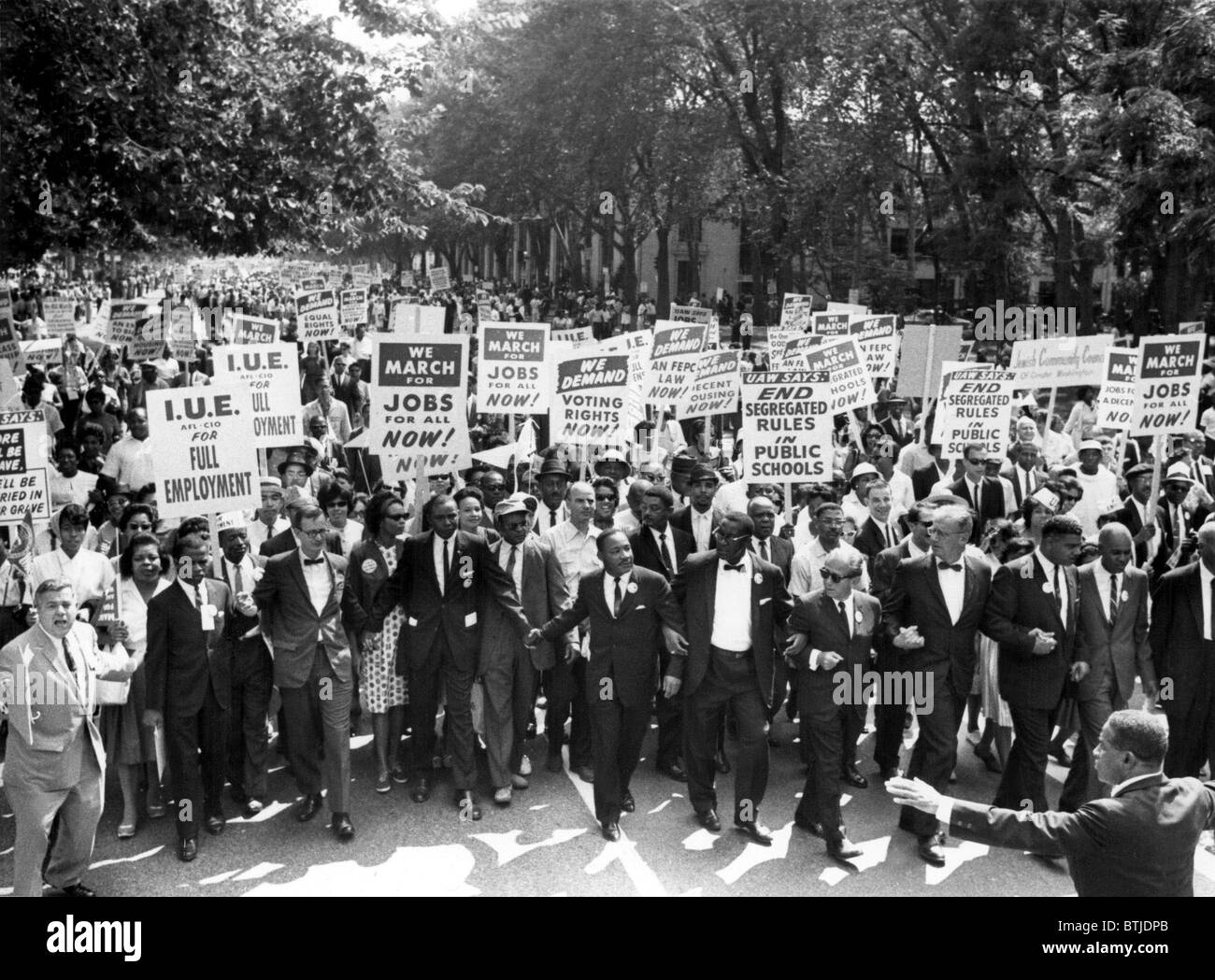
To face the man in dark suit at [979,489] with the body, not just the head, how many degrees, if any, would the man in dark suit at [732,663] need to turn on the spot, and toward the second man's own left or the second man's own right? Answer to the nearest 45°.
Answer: approximately 135° to the second man's own left

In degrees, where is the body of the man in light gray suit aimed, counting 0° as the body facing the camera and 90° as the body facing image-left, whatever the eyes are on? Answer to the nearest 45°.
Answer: approximately 315°

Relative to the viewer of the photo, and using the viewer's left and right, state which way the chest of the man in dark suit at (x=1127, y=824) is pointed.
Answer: facing away from the viewer and to the left of the viewer

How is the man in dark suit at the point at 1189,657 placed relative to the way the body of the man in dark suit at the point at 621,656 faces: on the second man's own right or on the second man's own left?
on the second man's own left

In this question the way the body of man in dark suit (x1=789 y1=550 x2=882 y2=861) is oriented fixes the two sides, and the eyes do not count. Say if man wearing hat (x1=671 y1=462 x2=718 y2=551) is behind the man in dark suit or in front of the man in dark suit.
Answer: behind

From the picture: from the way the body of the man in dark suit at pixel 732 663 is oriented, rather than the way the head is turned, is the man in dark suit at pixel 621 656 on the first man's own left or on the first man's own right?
on the first man's own right

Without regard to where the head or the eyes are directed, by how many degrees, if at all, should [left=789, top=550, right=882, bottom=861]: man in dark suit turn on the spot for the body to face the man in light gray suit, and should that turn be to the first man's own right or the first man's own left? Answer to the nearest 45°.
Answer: approximately 45° to the first man's own right

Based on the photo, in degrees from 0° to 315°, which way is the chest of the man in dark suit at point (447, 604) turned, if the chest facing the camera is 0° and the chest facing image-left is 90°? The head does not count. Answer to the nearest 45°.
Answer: approximately 0°
